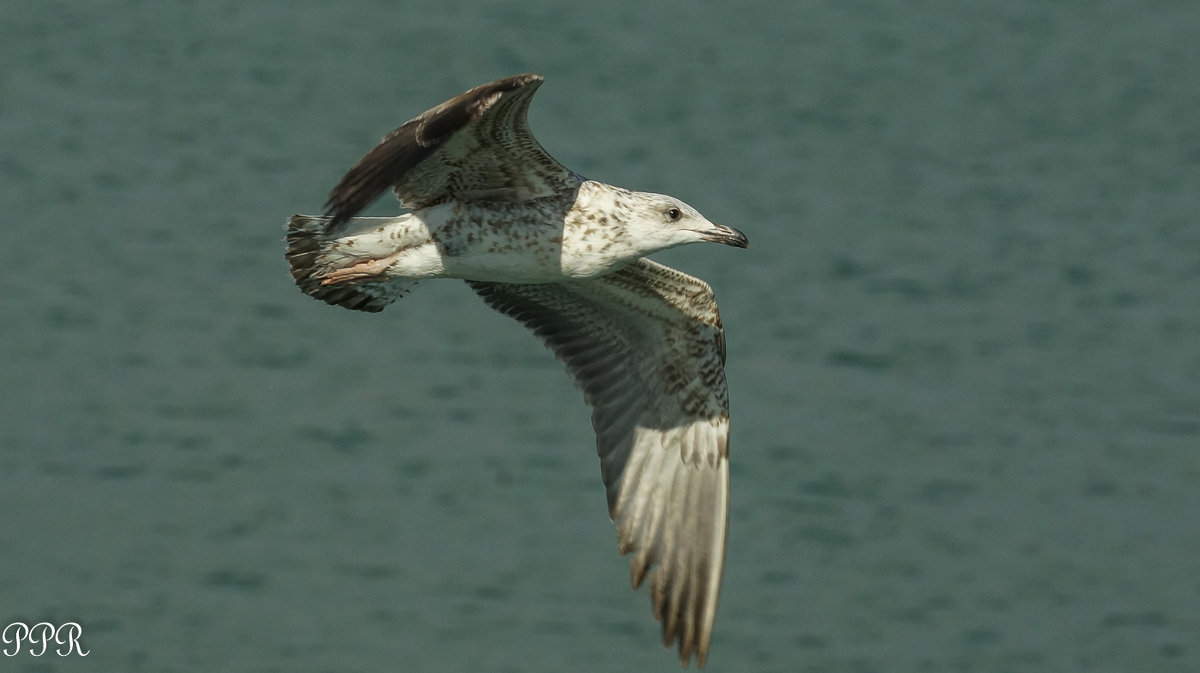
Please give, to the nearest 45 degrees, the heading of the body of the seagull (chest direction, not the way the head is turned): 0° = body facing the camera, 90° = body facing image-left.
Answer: approximately 270°
